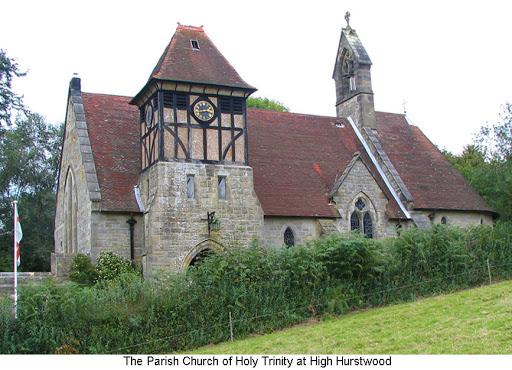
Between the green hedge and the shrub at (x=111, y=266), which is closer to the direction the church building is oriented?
the green hedge

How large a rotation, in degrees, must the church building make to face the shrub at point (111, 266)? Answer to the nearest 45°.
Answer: approximately 45° to its right

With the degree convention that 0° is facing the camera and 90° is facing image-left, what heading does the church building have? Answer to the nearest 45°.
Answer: approximately 0°

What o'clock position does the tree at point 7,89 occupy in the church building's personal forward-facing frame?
The tree is roughly at 4 o'clock from the church building.

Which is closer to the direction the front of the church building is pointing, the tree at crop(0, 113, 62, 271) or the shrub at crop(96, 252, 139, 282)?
the shrub

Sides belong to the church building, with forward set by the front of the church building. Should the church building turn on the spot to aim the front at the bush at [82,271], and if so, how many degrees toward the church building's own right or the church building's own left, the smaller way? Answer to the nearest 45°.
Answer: approximately 45° to the church building's own right

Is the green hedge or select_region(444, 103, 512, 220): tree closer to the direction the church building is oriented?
the green hedge
